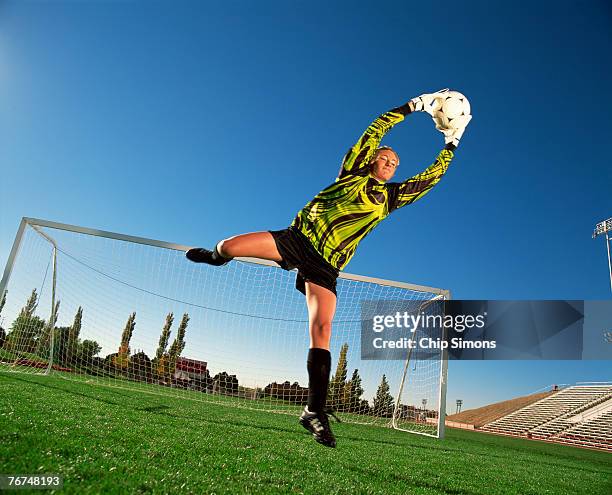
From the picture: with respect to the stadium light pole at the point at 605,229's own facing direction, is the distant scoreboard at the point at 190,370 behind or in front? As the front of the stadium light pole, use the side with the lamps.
in front

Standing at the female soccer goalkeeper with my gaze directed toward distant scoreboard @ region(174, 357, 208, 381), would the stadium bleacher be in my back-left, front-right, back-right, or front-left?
front-right

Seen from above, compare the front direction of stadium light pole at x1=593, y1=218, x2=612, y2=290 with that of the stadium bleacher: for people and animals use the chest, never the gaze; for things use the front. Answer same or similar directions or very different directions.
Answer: same or similar directions

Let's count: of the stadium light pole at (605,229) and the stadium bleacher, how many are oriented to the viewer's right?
0

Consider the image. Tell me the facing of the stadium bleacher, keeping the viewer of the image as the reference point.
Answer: facing the viewer and to the left of the viewer

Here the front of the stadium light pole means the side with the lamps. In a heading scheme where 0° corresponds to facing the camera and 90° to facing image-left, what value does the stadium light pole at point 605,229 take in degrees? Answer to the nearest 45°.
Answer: approximately 45°

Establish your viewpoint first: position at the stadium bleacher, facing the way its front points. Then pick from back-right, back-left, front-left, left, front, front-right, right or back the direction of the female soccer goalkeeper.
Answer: front-left

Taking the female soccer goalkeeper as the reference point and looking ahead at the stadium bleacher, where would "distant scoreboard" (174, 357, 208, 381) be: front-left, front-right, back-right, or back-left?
front-left

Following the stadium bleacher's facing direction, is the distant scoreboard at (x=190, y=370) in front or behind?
in front
